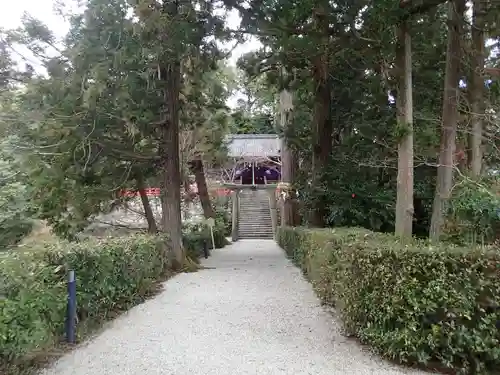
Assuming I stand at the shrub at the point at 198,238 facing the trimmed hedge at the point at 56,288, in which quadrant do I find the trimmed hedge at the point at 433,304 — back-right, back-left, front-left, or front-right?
front-left

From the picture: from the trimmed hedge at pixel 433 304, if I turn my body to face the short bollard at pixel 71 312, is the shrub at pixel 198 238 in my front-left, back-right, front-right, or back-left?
front-right

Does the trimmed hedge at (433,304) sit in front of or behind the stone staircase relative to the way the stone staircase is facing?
in front

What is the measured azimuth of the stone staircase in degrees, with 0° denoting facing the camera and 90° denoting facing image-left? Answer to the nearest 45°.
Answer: approximately 0°

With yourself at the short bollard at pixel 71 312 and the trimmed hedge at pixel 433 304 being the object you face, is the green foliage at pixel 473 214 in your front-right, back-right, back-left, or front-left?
front-left

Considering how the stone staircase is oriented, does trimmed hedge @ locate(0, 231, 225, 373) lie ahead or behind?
ahead
